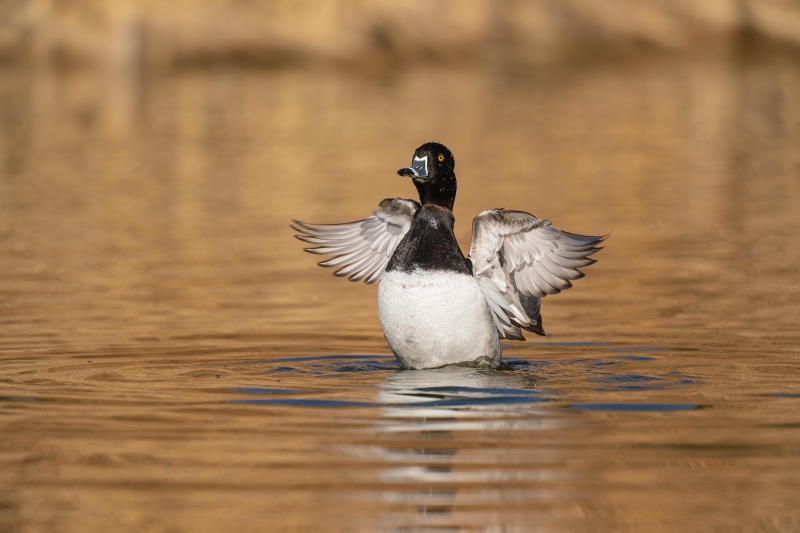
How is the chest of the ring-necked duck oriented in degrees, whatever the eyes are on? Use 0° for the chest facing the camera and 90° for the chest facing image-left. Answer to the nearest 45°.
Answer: approximately 45°
